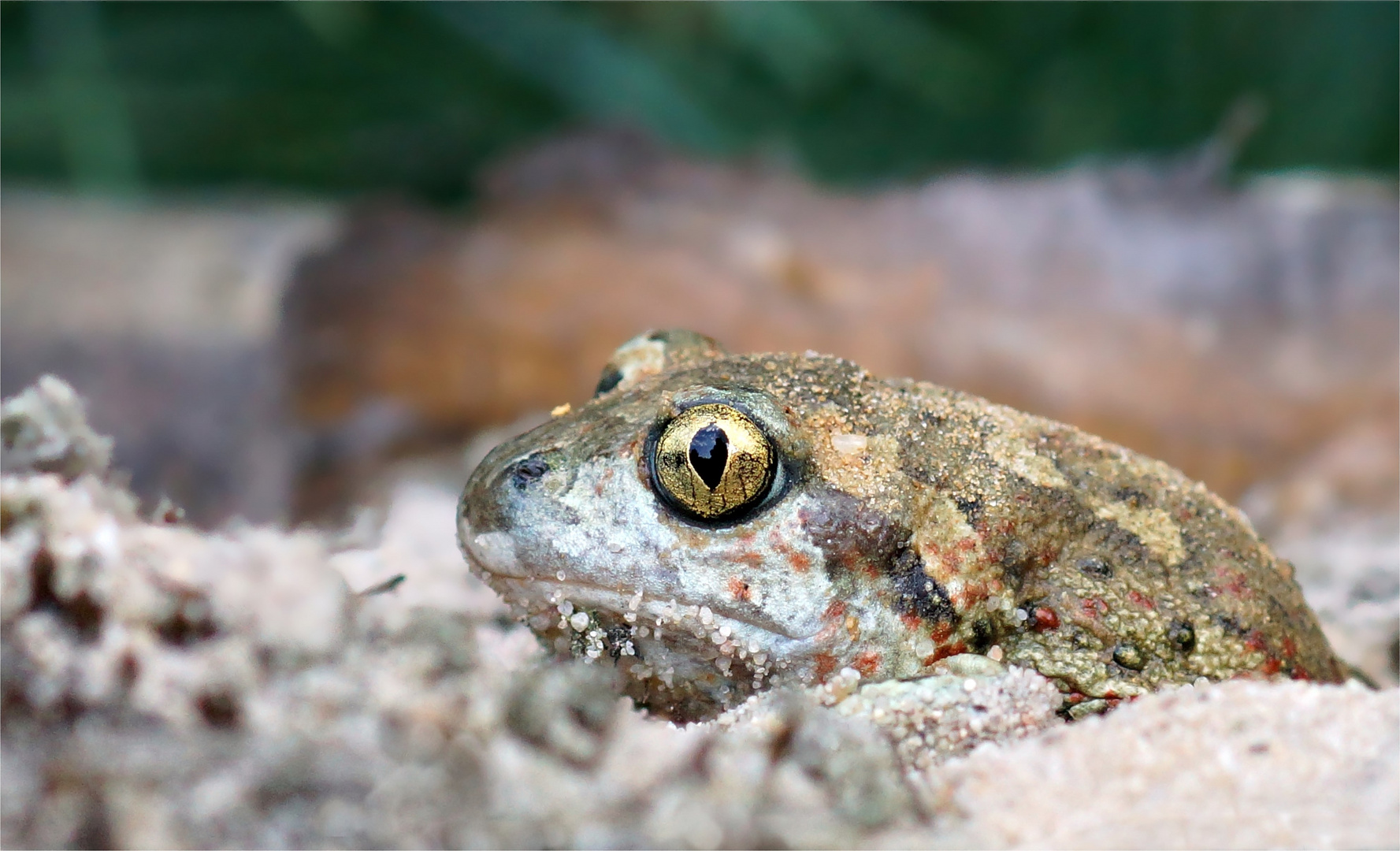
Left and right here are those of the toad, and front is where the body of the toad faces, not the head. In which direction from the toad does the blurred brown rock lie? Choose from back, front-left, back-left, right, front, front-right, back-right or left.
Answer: right

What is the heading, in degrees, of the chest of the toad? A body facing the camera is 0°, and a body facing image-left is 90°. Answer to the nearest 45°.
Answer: approximately 90°
